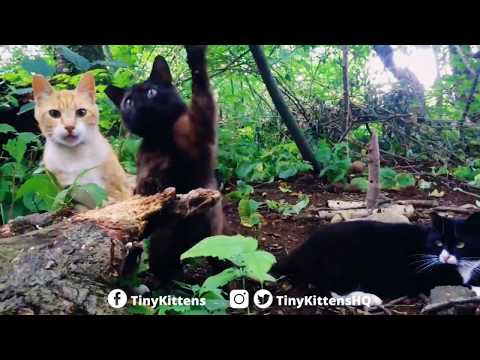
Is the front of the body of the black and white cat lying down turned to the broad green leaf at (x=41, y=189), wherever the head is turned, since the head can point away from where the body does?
no

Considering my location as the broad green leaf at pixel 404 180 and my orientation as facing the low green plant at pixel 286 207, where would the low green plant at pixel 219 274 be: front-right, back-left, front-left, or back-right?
front-left

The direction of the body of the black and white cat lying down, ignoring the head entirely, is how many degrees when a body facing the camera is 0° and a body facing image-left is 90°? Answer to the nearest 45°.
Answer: approximately 270°

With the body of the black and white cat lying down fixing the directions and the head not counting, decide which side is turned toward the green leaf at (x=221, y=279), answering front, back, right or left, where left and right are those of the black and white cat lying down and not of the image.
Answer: back

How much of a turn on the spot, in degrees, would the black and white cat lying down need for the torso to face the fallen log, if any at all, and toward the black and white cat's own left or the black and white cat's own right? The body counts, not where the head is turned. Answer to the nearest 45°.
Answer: approximately 135° to the black and white cat's own right

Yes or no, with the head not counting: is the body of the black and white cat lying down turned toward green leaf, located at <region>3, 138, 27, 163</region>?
no

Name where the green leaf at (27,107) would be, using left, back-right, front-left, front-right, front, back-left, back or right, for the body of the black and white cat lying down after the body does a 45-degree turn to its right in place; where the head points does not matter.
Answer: back-right

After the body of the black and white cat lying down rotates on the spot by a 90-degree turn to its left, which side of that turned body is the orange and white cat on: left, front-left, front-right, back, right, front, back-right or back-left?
left

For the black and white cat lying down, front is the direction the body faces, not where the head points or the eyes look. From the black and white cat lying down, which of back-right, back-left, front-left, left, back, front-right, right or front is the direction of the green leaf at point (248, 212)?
back

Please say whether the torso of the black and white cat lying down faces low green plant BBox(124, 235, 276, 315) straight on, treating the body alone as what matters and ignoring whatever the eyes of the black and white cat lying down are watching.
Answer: no
